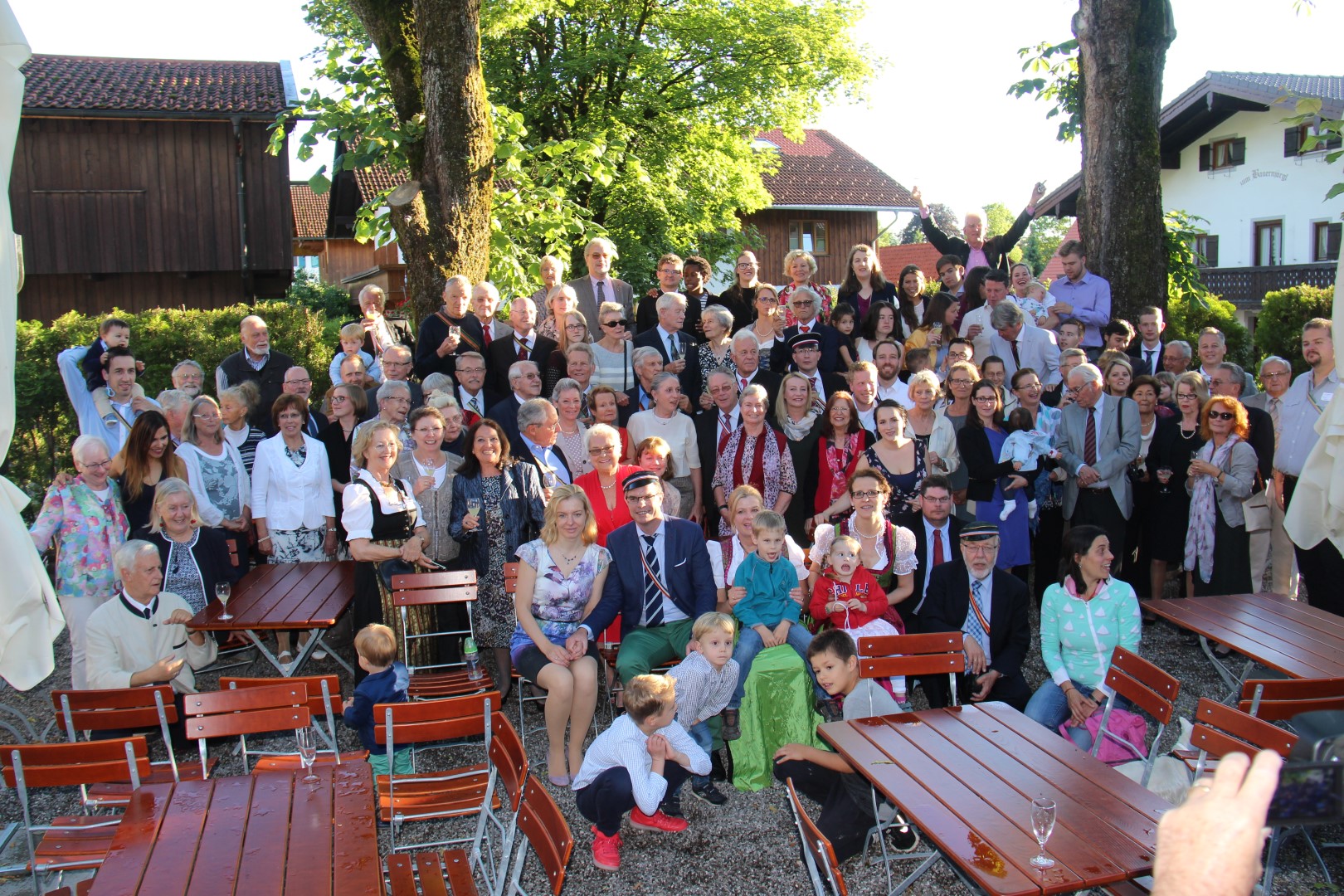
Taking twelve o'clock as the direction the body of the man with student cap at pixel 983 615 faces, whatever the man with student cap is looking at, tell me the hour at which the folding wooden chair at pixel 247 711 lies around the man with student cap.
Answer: The folding wooden chair is roughly at 2 o'clock from the man with student cap.

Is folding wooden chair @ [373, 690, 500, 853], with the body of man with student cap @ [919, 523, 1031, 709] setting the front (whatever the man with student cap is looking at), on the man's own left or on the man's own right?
on the man's own right

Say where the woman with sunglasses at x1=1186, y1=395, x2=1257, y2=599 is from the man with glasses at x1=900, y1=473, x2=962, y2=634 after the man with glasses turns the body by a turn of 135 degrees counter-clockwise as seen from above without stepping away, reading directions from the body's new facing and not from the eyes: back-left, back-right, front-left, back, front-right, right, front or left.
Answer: front

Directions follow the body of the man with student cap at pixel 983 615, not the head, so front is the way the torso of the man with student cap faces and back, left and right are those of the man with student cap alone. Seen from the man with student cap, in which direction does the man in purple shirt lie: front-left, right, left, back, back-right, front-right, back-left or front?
back

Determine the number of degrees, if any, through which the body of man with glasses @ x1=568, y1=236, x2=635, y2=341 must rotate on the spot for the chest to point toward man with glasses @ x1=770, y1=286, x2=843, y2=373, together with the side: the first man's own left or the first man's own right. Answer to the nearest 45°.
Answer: approximately 45° to the first man's own left

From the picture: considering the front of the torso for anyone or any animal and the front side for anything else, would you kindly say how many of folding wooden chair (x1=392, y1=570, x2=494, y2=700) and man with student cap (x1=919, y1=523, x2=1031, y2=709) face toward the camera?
2

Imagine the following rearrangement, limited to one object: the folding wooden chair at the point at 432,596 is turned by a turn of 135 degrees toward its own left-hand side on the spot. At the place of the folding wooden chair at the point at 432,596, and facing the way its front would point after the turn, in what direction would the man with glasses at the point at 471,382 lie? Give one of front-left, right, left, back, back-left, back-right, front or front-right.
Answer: front-left
